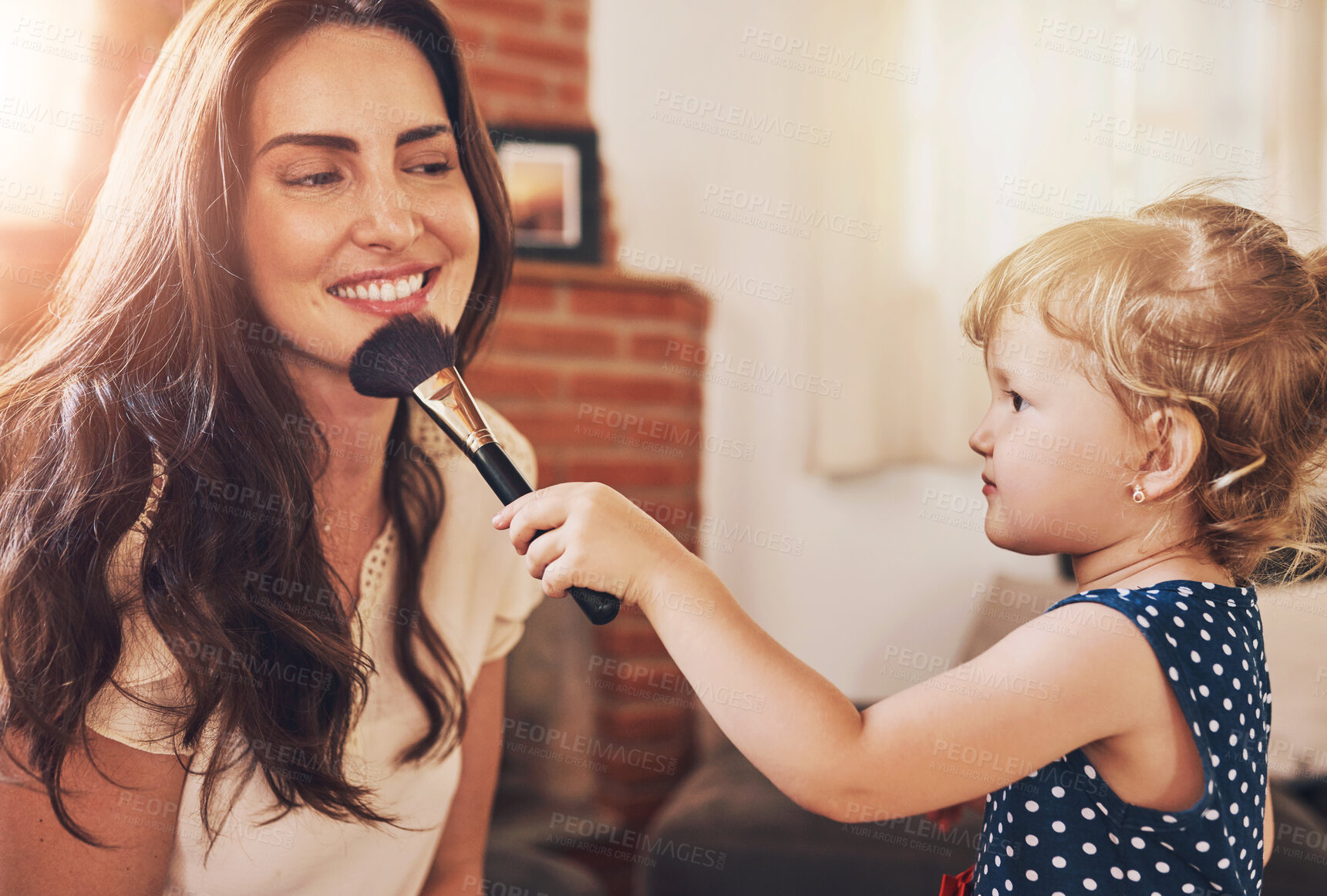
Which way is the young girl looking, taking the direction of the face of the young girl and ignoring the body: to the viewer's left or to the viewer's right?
to the viewer's left

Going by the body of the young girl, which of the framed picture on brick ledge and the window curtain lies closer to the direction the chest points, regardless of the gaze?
the framed picture on brick ledge

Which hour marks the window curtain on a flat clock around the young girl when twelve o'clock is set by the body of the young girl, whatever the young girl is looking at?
The window curtain is roughly at 3 o'clock from the young girl.

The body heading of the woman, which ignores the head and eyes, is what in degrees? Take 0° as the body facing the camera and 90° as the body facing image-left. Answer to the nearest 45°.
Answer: approximately 315°

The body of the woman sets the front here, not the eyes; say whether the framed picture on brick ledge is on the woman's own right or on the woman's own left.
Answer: on the woman's own left

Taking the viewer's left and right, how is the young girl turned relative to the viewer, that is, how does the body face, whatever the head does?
facing to the left of the viewer

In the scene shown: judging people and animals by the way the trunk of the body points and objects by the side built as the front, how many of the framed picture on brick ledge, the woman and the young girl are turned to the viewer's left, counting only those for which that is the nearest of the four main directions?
1

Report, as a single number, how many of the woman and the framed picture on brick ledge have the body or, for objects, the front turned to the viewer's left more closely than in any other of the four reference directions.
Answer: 0

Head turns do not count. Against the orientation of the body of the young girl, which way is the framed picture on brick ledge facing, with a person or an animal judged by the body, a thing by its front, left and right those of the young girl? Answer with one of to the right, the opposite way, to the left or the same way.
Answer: to the left

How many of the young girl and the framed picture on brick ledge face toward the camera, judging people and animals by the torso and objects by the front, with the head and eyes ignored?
1
